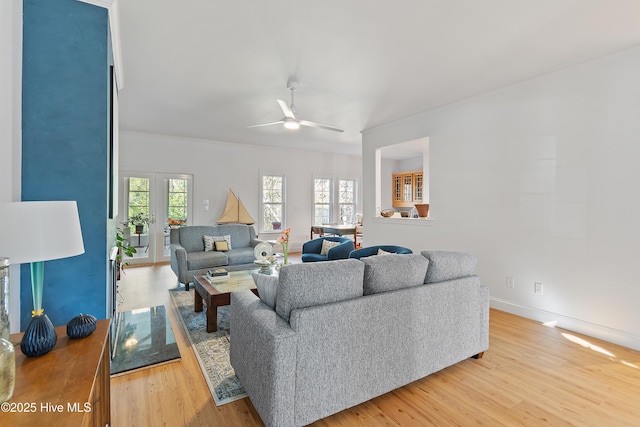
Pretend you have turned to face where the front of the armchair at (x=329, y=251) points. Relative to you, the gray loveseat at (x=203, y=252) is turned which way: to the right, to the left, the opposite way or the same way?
to the left

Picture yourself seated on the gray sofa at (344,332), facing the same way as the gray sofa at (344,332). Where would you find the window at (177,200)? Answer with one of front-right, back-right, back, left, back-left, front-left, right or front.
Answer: front

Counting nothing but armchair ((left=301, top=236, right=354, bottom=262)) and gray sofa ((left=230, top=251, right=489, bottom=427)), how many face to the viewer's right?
0

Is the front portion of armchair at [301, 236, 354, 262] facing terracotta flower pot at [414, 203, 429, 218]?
no

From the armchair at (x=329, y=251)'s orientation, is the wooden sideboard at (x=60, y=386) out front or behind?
out front

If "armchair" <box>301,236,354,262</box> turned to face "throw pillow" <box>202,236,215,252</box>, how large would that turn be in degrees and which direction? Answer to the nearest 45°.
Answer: approximately 45° to its right

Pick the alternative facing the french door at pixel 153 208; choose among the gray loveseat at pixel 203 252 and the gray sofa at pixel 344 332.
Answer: the gray sofa at pixel 344 332

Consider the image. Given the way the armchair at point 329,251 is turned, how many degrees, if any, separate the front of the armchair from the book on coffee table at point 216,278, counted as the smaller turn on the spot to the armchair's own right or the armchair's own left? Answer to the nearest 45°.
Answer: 0° — it already faces it

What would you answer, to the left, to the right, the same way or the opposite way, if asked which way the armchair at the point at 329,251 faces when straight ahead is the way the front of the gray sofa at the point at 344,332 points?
to the left

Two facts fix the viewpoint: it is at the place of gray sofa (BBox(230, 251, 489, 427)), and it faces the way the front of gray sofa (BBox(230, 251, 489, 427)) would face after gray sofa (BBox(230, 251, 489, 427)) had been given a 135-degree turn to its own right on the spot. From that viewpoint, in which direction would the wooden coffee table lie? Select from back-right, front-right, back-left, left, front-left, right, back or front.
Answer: back-left

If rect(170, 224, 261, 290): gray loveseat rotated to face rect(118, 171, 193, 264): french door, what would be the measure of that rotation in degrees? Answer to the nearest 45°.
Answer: approximately 180°

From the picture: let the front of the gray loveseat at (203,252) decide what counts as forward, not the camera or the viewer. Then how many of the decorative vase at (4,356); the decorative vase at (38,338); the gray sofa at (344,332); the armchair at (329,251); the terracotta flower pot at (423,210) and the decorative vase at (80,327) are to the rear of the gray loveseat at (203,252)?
0

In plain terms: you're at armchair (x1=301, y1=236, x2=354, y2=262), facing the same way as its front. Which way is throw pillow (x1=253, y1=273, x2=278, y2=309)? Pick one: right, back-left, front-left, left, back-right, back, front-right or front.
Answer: front-left

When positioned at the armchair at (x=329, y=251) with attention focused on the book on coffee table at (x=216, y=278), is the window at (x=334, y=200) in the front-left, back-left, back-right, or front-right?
back-right

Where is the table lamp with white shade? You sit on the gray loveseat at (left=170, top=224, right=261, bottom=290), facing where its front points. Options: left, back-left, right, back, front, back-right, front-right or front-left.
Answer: front-right

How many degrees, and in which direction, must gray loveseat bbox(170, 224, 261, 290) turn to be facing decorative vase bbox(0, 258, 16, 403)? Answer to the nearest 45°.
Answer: approximately 45° to its right

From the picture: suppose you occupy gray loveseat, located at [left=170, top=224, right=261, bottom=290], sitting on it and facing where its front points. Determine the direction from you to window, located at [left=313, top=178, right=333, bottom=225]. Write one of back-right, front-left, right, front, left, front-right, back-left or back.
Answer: left

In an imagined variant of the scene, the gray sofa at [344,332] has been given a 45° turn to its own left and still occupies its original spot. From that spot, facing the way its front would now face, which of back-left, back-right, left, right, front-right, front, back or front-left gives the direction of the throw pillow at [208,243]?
front-right

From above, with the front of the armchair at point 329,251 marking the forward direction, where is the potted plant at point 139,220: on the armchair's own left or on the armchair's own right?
on the armchair's own right

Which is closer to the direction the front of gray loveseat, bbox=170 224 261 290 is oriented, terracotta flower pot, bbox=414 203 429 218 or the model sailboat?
the terracotta flower pot

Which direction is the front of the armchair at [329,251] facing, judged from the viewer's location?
facing the viewer and to the left of the viewer

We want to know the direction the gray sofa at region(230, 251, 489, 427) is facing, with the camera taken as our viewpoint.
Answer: facing away from the viewer and to the left of the viewer

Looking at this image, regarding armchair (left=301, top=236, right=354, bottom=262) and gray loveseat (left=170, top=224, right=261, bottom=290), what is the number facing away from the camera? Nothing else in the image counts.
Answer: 0
